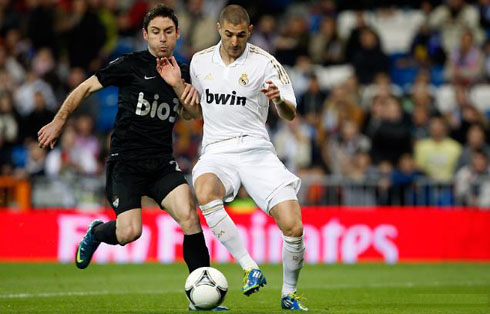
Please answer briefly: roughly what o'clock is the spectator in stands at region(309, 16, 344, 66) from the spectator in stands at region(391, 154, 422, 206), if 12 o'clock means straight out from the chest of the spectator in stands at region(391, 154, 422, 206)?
the spectator in stands at region(309, 16, 344, 66) is roughly at 5 o'clock from the spectator in stands at region(391, 154, 422, 206).

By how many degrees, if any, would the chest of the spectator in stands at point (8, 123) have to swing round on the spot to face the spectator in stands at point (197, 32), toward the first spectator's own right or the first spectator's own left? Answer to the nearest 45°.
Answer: approximately 90° to the first spectator's own left

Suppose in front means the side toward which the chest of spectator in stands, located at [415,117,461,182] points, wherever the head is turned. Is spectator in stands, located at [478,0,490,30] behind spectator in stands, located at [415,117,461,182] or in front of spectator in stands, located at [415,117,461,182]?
behind

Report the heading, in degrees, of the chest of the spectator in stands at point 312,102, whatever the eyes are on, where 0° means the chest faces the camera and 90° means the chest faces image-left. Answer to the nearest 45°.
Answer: approximately 0°

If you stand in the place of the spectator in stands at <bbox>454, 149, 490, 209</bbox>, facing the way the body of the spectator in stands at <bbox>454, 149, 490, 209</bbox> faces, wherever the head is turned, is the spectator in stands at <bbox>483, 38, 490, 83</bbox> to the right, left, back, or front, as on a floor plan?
back

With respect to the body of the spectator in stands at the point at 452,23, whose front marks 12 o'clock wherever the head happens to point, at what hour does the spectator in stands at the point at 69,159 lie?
the spectator in stands at the point at 69,159 is roughly at 2 o'clock from the spectator in stands at the point at 452,23.

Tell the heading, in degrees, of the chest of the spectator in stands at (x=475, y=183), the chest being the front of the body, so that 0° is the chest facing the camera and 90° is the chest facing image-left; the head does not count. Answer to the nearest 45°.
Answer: approximately 0°

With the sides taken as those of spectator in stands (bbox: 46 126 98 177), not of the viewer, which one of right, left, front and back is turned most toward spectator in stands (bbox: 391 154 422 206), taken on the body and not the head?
left

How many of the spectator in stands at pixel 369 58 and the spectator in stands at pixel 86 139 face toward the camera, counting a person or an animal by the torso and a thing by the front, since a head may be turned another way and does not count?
2
